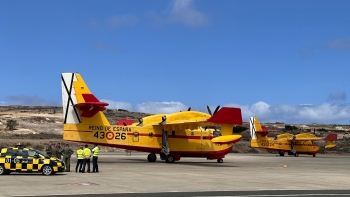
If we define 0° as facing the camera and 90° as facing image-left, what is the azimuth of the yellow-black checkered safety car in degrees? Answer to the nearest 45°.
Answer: approximately 270°

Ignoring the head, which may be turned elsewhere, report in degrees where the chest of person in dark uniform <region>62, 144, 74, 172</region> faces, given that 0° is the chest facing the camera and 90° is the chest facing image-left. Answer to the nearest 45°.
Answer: approximately 180°

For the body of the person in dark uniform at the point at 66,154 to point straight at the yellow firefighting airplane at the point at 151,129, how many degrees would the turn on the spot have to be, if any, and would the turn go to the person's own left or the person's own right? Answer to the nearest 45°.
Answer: approximately 45° to the person's own right

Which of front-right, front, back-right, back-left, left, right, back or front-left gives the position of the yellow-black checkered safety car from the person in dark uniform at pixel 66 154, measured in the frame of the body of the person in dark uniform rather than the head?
back-left

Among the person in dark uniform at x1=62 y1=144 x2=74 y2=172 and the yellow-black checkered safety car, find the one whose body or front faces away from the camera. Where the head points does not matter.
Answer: the person in dark uniform

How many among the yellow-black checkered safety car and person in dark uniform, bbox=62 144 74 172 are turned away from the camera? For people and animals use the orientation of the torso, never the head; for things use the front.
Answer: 1

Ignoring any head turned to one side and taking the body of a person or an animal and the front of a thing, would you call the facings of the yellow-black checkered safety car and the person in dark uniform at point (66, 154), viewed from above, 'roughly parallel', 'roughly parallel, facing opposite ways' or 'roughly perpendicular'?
roughly perpendicular

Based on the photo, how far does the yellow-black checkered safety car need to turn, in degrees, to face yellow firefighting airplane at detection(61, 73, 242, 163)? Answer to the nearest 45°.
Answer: approximately 45° to its left
